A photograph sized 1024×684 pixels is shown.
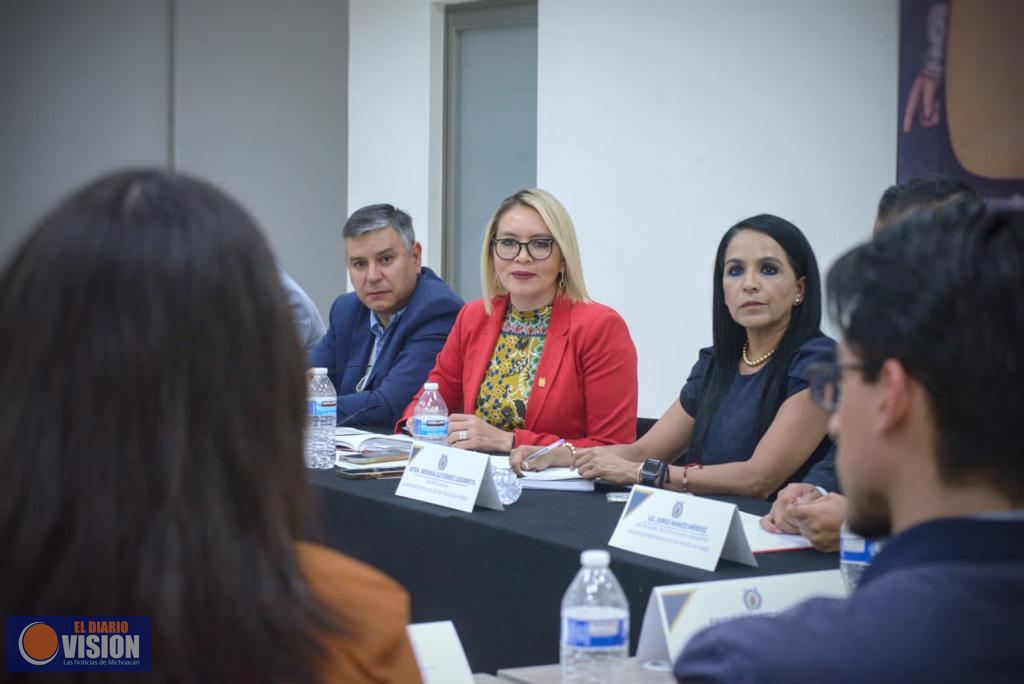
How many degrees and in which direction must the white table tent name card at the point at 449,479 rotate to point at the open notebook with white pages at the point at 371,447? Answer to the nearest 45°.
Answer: approximately 135° to its right

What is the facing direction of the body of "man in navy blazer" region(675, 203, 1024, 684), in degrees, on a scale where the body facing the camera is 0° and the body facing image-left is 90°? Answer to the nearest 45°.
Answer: approximately 135°

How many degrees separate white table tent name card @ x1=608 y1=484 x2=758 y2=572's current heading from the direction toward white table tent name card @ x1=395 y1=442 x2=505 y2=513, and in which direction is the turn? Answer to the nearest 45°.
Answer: approximately 90° to its right

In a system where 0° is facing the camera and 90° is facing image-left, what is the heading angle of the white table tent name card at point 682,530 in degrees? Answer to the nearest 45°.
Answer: approximately 45°

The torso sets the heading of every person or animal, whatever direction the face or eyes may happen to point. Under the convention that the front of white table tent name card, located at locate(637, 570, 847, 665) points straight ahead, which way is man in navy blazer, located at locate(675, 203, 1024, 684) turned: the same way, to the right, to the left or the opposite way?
the opposite way

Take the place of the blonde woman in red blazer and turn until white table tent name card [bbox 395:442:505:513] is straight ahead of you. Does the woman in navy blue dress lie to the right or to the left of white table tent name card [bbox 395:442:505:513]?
left

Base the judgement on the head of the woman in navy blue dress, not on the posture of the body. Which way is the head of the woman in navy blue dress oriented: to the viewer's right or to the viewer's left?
to the viewer's left

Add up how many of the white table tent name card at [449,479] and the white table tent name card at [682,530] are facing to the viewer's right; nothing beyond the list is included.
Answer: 0

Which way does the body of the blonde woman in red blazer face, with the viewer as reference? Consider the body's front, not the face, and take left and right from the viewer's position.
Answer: facing the viewer and to the left of the viewer

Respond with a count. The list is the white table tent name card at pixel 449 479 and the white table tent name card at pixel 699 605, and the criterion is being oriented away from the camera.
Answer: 0

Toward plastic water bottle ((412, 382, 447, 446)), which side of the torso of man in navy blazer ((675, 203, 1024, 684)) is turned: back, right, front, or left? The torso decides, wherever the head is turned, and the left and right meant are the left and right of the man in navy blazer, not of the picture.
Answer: front
